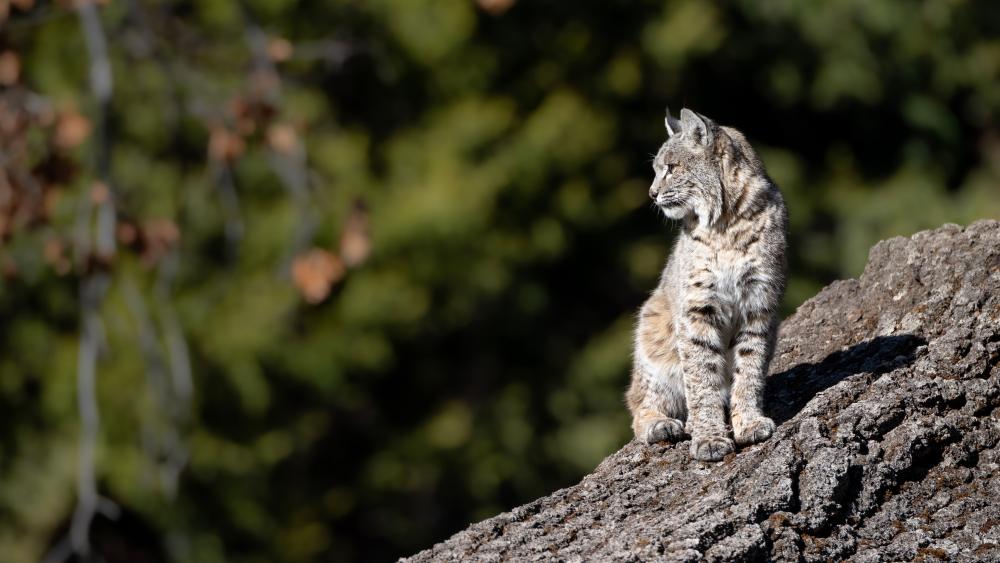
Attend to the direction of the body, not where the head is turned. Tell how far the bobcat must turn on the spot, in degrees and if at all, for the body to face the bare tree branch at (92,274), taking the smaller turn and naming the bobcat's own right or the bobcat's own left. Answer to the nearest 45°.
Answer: approximately 135° to the bobcat's own right

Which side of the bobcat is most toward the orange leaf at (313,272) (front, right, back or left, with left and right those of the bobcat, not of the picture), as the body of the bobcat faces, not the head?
back

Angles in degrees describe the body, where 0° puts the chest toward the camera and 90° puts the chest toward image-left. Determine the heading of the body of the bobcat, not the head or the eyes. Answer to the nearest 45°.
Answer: approximately 315°

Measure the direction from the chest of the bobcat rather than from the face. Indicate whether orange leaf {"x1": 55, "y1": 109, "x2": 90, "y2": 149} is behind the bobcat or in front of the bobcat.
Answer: behind
